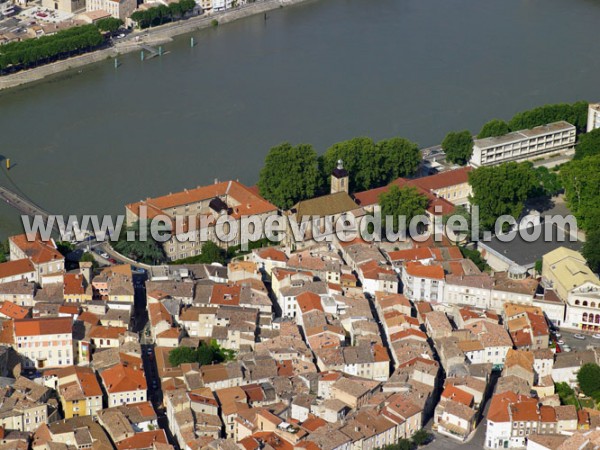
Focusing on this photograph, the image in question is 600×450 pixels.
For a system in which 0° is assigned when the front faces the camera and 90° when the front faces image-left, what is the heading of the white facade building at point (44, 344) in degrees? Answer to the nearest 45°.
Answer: approximately 0°

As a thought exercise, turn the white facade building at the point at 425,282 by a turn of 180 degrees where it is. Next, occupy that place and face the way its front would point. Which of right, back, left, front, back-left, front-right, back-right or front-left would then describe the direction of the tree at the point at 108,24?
front-left

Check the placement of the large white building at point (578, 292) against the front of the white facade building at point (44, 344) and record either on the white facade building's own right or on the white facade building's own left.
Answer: on the white facade building's own left

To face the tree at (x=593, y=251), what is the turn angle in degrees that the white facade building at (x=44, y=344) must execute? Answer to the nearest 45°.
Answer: approximately 90° to its left

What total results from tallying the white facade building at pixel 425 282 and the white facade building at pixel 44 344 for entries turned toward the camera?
2

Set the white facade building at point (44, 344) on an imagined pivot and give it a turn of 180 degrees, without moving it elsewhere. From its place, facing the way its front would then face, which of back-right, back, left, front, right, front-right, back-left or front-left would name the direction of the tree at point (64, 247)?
front

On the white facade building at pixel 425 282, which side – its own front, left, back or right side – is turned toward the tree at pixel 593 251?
left
